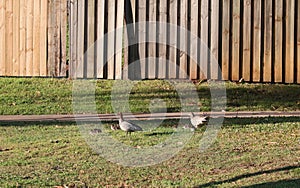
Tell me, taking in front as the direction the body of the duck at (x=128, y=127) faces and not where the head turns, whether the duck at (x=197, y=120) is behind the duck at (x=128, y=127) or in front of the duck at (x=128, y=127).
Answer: behind

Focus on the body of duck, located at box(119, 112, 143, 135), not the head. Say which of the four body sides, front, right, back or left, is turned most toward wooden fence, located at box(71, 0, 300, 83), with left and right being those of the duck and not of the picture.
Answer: right

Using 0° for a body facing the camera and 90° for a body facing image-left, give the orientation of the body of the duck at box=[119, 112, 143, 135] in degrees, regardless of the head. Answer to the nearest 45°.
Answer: approximately 90°

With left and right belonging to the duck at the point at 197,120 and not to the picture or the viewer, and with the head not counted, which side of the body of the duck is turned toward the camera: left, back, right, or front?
left
